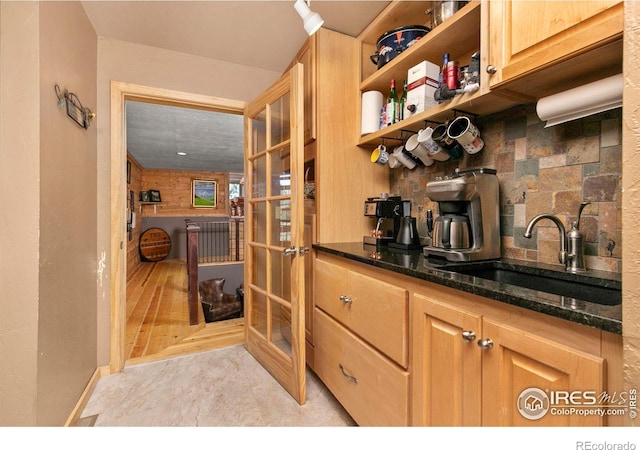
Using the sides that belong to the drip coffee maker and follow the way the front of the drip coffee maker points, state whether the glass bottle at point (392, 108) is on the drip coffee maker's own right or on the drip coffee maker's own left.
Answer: on the drip coffee maker's own right

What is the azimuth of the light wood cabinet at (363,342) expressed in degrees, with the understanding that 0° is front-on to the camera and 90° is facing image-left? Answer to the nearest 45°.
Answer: approximately 45°

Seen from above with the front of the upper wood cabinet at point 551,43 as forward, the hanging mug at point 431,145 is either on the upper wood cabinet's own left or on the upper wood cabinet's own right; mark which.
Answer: on the upper wood cabinet's own right

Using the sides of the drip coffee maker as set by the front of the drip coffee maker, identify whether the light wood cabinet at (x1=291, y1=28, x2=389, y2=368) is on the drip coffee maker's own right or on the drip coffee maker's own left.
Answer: on the drip coffee maker's own right

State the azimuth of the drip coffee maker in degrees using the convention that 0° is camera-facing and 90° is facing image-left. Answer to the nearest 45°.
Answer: approximately 45°

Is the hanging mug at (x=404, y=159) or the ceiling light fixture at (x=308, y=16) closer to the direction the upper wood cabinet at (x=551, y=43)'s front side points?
the ceiling light fixture
